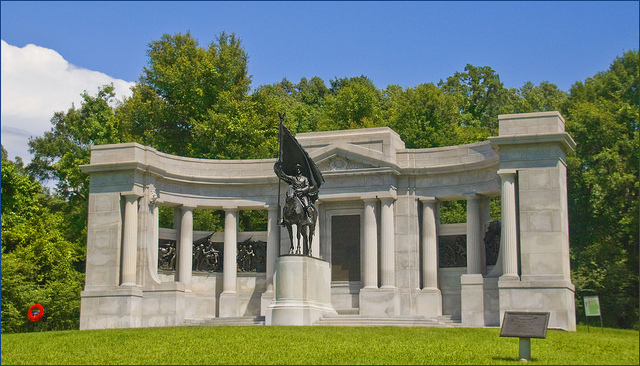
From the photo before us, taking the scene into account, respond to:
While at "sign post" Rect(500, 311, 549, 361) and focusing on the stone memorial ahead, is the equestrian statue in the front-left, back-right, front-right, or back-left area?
front-left

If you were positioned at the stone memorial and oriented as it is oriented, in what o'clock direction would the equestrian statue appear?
The equestrian statue is roughly at 11 o'clock from the stone memorial.

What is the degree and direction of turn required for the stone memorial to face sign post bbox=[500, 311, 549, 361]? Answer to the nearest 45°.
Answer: approximately 45° to its left

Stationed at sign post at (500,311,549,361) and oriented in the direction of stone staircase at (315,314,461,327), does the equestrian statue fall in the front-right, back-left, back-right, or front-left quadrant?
front-left
